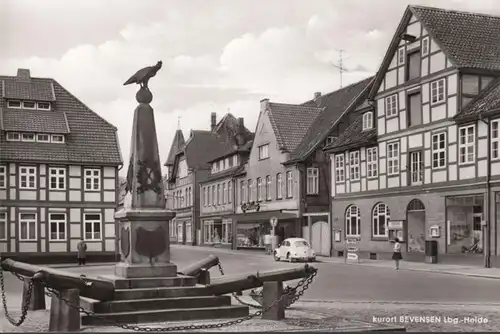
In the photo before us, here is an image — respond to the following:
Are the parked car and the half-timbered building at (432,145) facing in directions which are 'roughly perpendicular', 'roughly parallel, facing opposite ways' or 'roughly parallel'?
roughly perpendicular

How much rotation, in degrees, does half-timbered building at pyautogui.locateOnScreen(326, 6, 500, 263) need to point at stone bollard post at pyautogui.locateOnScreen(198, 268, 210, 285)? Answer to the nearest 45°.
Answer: approximately 45° to its left
